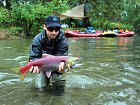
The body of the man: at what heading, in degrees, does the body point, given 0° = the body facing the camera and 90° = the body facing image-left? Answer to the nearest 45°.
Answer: approximately 0°
